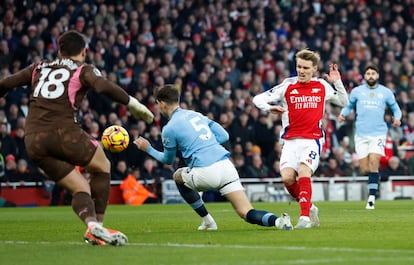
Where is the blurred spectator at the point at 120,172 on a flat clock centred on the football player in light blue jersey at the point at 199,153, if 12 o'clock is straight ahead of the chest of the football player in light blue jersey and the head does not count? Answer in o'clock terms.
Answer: The blurred spectator is roughly at 1 o'clock from the football player in light blue jersey.

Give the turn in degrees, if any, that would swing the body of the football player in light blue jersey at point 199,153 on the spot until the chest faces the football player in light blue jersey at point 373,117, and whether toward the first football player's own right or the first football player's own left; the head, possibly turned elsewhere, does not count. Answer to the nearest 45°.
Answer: approximately 90° to the first football player's own right

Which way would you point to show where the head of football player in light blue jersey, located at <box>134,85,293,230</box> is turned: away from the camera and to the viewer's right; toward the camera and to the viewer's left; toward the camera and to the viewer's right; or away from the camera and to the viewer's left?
away from the camera and to the viewer's left

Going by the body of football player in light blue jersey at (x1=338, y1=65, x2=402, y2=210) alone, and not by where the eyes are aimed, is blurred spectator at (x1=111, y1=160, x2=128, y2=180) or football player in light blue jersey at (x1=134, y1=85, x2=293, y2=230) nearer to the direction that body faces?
the football player in light blue jersey

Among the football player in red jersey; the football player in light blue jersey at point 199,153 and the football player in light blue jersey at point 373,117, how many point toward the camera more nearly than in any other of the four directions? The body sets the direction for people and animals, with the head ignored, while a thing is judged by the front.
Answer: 2

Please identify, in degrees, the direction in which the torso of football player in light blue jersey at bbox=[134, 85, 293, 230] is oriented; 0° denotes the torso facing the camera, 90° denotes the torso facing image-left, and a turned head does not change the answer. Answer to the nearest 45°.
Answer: approximately 135°

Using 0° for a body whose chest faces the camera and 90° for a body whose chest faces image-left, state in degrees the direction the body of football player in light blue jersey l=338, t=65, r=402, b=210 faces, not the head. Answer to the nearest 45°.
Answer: approximately 0°
